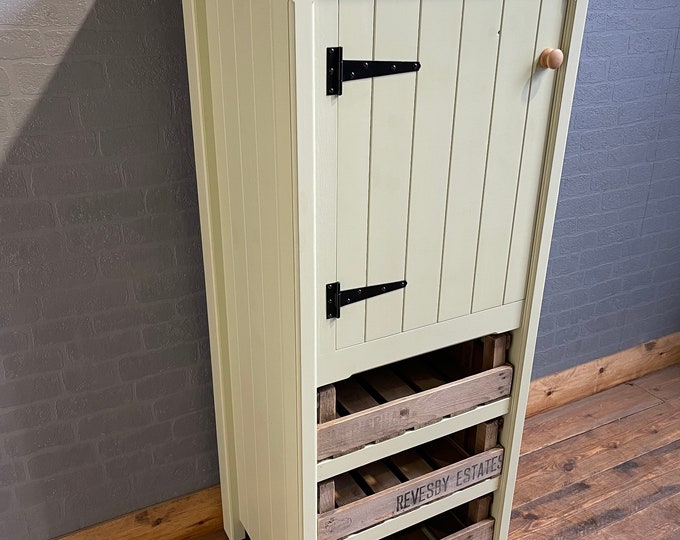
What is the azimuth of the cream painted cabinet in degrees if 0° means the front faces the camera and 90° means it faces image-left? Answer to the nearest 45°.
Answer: approximately 315°
